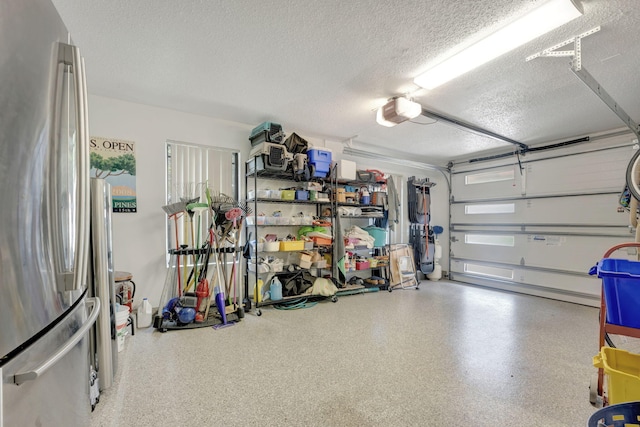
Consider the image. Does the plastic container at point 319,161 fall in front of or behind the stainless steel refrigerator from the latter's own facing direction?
in front

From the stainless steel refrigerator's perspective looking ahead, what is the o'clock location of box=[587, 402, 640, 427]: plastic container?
The plastic container is roughly at 1 o'clock from the stainless steel refrigerator.

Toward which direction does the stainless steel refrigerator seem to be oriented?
to the viewer's right

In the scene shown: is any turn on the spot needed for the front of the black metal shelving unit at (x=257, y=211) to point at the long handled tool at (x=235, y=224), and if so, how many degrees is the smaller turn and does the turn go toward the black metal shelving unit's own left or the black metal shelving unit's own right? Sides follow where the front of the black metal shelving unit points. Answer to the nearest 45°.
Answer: approximately 45° to the black metal shelving unit's own right

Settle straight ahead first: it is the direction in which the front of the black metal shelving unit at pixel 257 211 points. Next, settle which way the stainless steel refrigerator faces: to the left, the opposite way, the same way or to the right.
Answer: to the left

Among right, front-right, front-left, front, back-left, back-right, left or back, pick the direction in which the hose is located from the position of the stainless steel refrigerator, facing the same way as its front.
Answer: front-left

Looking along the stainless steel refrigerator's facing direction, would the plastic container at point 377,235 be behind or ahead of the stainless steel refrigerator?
ahead

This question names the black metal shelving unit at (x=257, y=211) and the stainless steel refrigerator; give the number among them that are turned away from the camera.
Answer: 0

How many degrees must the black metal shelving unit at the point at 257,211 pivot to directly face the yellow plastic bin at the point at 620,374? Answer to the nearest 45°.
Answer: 0° — it already faces it

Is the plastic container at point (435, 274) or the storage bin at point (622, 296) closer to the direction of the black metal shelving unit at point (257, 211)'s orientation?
the storage bin

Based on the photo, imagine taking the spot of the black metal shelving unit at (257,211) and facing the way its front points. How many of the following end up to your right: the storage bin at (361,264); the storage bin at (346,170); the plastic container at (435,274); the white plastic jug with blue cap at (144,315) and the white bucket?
2
